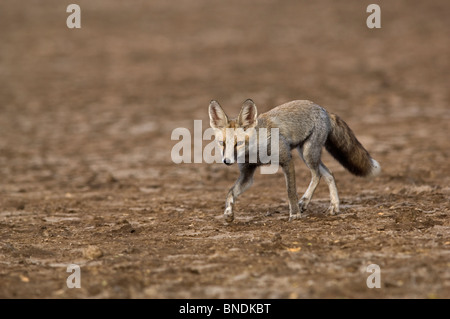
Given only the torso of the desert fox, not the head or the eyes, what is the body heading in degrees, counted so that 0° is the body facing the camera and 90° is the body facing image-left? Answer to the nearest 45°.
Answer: approximately 45°

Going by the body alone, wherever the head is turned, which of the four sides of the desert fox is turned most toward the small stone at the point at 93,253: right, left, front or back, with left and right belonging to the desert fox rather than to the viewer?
front
